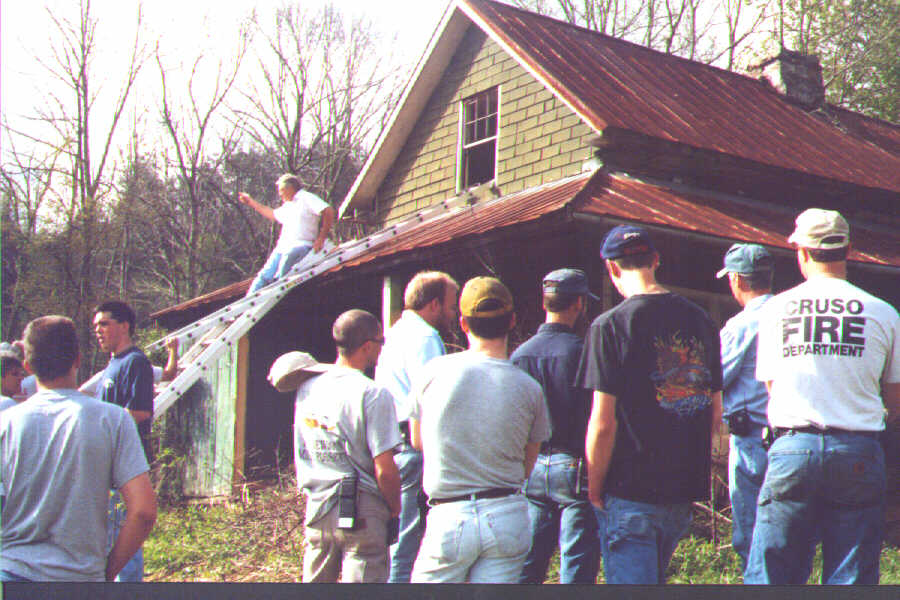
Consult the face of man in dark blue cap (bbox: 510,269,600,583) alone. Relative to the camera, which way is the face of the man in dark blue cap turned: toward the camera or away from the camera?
away from the camera

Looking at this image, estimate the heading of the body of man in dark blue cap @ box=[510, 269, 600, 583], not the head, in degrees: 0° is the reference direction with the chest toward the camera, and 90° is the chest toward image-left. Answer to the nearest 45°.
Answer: approximately 225°

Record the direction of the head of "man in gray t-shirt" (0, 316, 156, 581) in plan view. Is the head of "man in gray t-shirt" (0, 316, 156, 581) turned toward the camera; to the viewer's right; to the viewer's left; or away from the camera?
away from the camera

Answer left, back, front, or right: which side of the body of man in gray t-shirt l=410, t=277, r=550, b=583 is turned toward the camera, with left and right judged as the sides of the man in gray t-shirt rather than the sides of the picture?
back

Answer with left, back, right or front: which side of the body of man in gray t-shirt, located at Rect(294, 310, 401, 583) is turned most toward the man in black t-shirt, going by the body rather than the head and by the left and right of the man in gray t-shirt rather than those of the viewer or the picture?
right

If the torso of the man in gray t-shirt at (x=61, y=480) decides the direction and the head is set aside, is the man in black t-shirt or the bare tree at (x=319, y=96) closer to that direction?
the bare tree

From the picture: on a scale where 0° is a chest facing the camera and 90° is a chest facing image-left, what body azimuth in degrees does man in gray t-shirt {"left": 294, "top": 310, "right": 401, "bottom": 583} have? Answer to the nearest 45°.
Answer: approximately 225°

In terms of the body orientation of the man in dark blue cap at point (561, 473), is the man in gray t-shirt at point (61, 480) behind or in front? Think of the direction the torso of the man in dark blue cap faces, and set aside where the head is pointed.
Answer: behind

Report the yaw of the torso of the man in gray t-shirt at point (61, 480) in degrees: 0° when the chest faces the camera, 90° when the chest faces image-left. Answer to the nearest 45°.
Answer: approximately 180°

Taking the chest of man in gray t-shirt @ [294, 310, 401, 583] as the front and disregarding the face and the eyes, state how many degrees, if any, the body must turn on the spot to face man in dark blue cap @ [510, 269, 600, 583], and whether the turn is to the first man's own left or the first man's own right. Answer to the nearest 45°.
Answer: approximately 45° to the first man's own right

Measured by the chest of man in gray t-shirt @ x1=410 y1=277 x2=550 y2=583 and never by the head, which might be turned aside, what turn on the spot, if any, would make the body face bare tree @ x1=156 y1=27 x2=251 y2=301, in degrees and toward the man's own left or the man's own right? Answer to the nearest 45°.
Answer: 0° — they already face it

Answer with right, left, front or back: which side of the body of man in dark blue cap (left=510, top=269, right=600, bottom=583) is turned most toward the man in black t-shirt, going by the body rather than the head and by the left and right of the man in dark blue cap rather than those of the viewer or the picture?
right
